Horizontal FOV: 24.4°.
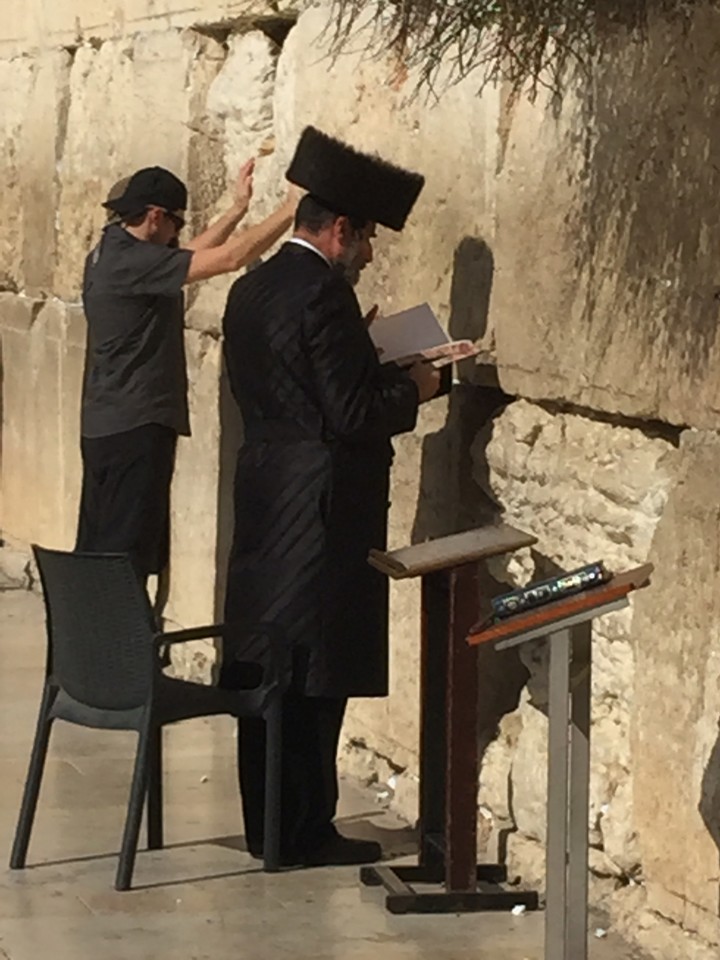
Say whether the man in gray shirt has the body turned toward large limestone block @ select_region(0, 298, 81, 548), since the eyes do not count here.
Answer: no

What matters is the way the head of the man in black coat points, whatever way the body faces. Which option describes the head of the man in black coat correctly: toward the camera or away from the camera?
away from the camera

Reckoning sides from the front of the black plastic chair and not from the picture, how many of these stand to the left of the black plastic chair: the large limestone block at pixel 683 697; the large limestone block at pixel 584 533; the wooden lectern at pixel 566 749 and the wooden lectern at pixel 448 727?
0

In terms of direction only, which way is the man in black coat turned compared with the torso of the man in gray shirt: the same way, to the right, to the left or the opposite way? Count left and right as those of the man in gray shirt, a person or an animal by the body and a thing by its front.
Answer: the same way

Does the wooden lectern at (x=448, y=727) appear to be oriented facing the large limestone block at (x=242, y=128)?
no

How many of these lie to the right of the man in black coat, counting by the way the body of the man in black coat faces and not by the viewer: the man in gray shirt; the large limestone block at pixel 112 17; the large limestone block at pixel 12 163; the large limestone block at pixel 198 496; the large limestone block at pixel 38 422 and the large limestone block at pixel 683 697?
1

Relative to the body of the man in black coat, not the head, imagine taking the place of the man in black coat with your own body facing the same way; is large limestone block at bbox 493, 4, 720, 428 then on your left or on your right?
on your right

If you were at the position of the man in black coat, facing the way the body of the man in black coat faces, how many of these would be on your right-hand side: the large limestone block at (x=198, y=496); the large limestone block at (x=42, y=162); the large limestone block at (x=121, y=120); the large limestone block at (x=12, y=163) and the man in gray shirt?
0

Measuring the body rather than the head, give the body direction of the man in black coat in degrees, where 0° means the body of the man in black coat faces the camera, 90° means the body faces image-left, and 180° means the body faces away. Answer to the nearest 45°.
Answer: approximately 225°

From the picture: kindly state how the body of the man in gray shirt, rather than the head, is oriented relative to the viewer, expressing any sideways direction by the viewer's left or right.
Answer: facing away from the viewer and to the right of the viewer

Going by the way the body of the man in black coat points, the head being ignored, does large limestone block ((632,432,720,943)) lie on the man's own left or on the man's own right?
on the man's own right

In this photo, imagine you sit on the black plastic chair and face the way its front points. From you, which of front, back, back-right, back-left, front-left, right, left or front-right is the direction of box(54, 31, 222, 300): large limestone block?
front-left
